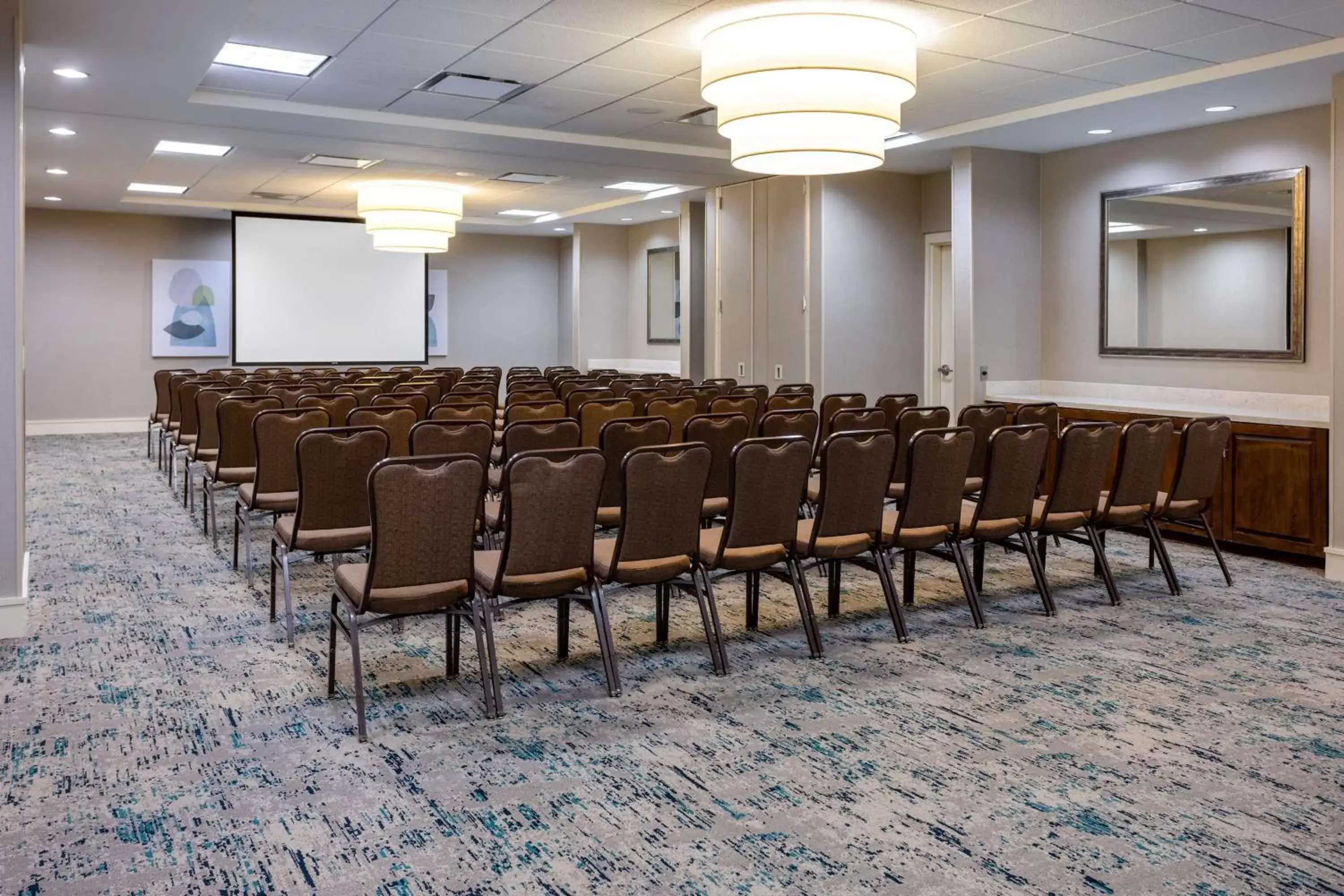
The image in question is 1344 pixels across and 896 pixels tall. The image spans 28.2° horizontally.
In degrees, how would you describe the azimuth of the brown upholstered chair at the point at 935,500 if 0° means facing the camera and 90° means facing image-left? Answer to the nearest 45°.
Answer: approximately 135°

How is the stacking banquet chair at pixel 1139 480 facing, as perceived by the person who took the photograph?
facing away from the viewer and to the left of the viewer

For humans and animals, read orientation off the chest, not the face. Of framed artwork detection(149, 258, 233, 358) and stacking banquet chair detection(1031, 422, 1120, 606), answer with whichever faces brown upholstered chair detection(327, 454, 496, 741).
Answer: the framed artwork

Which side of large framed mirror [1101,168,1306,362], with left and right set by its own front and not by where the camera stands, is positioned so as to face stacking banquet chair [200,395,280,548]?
front

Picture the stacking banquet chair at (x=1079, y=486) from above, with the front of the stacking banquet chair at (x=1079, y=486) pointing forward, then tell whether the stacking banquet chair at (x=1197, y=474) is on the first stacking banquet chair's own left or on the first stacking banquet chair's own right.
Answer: on the first stacking banquet chair's own right

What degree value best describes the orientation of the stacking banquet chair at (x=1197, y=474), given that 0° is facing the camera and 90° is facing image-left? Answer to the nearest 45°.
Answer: approximately 135°

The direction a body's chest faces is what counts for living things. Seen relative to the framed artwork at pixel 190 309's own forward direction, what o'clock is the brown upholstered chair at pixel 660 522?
The brown upholstered chair is roughly at 12 o'clock from the framed artwork.

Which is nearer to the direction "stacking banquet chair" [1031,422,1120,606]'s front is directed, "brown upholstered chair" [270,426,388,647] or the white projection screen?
the white projection screen

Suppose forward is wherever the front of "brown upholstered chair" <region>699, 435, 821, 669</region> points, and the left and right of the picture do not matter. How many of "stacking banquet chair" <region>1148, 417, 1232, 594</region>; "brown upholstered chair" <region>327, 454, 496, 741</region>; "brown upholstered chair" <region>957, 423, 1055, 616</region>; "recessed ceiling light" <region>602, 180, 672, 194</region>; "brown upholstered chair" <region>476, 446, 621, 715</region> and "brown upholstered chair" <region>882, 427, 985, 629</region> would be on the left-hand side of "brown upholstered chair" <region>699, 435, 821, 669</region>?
2

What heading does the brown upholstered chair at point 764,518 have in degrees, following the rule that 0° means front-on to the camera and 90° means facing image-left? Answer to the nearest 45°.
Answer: approximately 135°

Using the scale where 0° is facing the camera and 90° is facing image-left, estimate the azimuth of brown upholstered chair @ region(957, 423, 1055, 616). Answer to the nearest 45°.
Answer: approximately 135°

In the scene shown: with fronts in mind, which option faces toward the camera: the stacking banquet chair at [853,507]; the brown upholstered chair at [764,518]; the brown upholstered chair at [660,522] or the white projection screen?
the white projection screen
